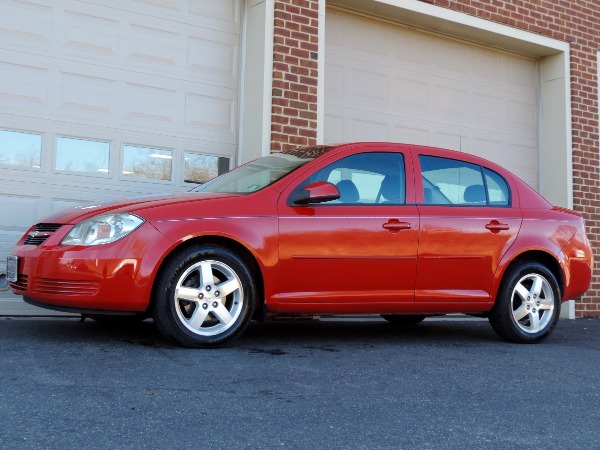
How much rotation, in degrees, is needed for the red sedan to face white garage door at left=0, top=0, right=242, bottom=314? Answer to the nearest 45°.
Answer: approximately 90° to its right

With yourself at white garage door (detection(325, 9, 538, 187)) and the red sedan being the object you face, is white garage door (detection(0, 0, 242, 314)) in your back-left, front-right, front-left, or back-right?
front-right

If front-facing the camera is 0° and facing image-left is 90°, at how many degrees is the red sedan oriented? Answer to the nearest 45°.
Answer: approximately 45°

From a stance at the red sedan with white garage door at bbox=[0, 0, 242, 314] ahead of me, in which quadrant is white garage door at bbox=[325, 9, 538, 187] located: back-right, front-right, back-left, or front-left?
front-right

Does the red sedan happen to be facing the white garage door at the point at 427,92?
no

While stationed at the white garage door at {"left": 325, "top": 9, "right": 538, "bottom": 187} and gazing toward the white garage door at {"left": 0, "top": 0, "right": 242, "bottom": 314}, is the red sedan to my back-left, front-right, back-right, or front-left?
front-left
